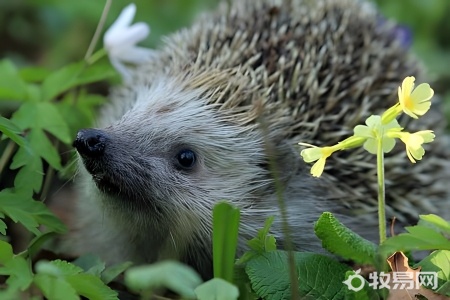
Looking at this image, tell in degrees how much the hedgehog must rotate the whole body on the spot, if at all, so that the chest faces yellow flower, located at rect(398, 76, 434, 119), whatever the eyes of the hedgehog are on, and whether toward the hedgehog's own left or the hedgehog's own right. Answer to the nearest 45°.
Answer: approximately 90° to the hedgehog's own left

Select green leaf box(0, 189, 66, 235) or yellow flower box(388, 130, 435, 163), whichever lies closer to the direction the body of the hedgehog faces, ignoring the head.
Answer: the green leaf

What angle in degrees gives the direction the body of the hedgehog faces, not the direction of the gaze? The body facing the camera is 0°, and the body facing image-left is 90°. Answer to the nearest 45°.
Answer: approximately 45°
